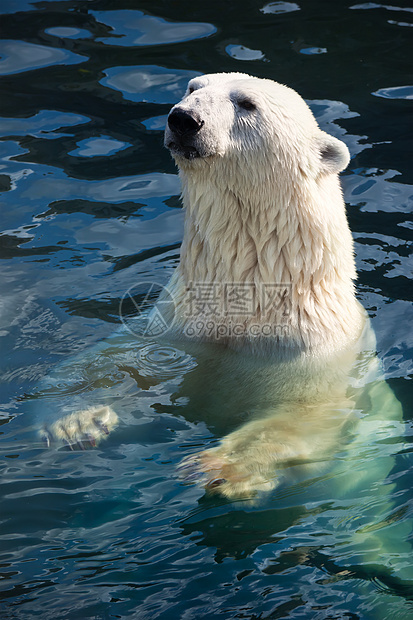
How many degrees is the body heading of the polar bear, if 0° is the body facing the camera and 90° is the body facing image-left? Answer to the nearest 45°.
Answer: approximately 45°
